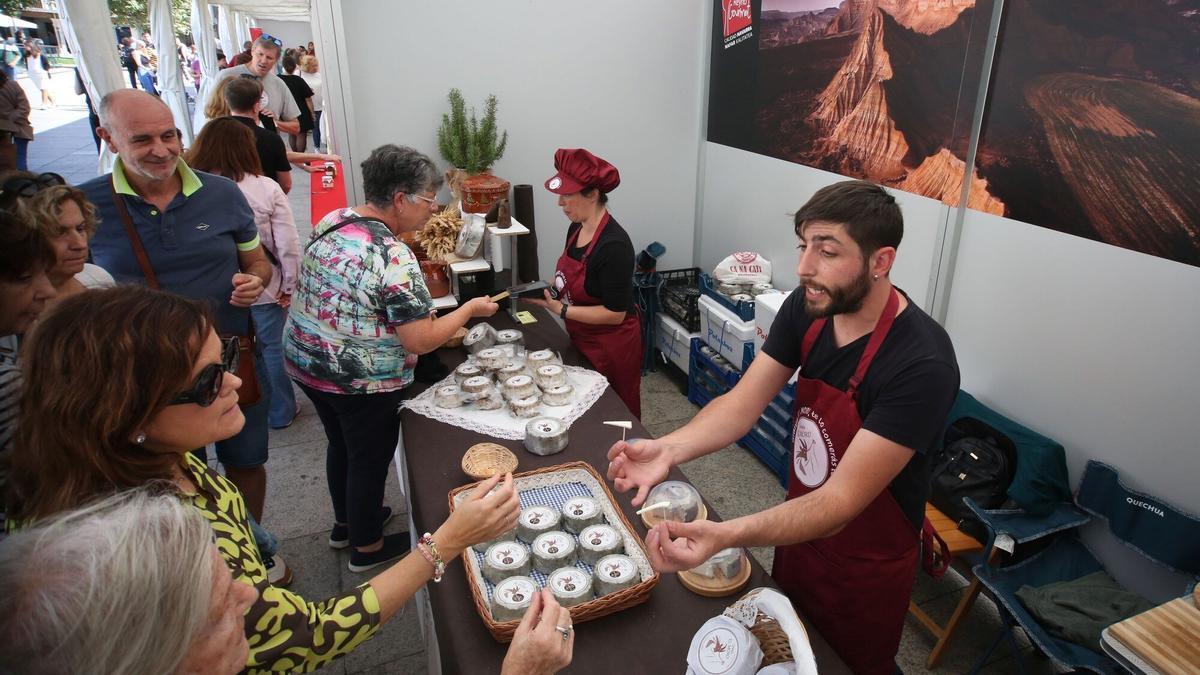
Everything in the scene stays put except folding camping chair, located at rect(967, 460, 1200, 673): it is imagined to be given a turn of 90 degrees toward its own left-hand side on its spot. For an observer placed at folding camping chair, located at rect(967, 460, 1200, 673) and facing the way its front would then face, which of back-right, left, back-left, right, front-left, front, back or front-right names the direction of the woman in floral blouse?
right

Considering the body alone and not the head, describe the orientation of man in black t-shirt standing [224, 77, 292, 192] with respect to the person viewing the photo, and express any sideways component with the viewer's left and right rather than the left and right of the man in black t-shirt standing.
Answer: facing away from the viewer and to the right of the viewer

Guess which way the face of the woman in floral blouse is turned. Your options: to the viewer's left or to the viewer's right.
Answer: to the viewer's right

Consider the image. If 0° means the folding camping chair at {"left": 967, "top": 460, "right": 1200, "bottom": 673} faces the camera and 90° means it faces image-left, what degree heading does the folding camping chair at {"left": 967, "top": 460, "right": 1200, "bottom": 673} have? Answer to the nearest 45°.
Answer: approximately 45°

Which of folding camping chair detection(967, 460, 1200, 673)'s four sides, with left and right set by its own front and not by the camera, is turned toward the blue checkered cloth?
front

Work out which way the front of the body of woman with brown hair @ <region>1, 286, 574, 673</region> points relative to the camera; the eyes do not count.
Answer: to the viewer's right

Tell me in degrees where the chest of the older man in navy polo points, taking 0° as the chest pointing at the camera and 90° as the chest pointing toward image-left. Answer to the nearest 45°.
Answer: approximately 315°

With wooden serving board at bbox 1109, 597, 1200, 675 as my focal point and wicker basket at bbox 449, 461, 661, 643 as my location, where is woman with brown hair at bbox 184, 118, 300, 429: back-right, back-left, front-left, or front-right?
back-left

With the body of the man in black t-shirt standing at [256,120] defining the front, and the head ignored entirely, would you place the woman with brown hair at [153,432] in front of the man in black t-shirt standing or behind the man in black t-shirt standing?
behind

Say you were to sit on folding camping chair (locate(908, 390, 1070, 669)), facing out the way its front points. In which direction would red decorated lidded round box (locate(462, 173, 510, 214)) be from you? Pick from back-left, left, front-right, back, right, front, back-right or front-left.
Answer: front-right

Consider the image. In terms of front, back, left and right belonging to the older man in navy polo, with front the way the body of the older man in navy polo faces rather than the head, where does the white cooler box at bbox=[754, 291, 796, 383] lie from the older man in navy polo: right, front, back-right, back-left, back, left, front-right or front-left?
front-left

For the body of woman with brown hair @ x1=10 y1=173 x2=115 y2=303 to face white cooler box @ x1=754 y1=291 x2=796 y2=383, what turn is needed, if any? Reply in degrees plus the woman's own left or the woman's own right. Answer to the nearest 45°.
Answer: approximately 45° to the woman's own left

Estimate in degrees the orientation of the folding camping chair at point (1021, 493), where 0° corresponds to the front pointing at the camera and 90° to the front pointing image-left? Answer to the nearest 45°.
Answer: approximately 45°

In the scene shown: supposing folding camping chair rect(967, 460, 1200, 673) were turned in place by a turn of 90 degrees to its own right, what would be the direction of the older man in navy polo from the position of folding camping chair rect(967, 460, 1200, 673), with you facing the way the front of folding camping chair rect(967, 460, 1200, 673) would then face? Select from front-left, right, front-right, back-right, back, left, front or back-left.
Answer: left

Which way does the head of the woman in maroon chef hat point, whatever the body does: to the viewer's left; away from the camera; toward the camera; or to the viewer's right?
to the viewer's left

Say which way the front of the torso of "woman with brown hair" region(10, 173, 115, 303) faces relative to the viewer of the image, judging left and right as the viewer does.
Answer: facing the viewer and to the right of the viewer
